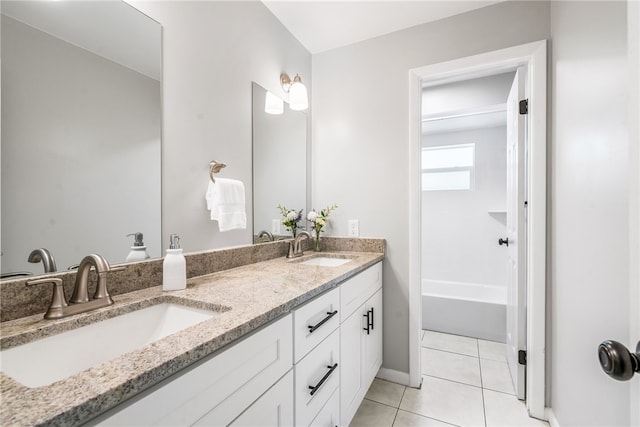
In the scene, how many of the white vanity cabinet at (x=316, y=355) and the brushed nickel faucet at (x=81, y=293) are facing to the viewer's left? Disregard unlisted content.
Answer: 0

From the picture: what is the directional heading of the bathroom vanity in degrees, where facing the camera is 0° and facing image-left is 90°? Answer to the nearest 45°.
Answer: approximately 315°

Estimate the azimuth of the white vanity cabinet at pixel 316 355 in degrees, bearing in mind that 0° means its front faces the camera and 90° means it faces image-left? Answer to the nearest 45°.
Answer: approximately 315°

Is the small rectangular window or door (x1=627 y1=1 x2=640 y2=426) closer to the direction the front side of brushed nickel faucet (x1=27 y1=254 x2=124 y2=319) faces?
the door

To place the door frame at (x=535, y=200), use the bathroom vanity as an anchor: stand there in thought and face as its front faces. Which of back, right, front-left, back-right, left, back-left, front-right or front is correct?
front-left

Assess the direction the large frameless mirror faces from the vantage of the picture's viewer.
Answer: facing the viewer and to the right of the viewer

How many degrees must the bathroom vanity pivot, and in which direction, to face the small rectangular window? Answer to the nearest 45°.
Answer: approximately 90° to its left

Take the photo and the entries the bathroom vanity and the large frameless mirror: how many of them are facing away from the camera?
0

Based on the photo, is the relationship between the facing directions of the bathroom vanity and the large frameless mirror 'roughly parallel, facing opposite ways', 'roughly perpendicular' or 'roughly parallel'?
roughly parallel
